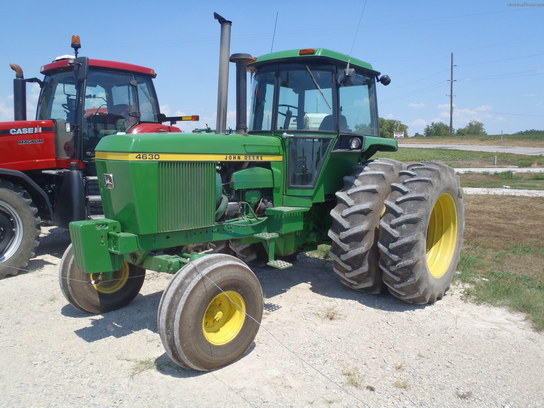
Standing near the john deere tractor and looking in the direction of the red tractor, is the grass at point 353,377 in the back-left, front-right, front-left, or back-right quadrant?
back-left

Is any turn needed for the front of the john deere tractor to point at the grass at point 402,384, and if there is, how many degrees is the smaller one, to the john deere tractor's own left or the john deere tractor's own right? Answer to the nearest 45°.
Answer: approximately 90° to the john deere tractor's own left

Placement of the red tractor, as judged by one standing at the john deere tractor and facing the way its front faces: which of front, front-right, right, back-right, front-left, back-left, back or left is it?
right

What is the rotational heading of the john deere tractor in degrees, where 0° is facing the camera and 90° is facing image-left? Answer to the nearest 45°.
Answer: approximately 45°
